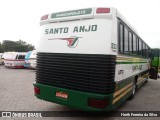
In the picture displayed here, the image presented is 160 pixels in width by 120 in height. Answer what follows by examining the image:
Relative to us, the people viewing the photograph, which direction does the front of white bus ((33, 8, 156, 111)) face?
facing away from the viewer and to the right of the viewer

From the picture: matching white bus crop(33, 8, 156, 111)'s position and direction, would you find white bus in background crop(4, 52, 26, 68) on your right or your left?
on your left
